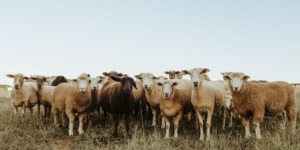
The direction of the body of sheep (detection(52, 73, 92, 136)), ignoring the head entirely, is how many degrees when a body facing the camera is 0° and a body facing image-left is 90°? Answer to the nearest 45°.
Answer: approximately 315°

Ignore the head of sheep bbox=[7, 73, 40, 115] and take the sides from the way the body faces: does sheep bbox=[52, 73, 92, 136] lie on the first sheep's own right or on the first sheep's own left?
on the first sheep's own left

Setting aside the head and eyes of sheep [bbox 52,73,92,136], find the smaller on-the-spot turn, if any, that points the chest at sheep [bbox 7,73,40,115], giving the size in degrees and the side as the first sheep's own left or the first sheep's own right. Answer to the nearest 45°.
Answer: approximately 180°

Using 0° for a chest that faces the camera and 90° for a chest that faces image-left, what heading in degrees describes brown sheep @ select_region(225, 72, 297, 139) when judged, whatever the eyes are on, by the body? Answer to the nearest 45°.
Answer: approximately 45°

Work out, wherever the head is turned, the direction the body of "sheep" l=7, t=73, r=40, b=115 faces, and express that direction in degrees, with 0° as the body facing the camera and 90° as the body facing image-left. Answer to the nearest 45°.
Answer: approximately 45°

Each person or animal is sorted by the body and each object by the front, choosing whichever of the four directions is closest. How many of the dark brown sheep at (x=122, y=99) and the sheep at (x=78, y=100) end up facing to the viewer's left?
0

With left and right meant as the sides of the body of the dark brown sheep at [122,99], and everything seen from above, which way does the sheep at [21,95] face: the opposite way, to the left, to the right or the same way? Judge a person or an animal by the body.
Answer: to the right

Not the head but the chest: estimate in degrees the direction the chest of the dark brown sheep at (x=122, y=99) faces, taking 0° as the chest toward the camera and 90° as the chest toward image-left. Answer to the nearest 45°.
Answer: approximately 315°
